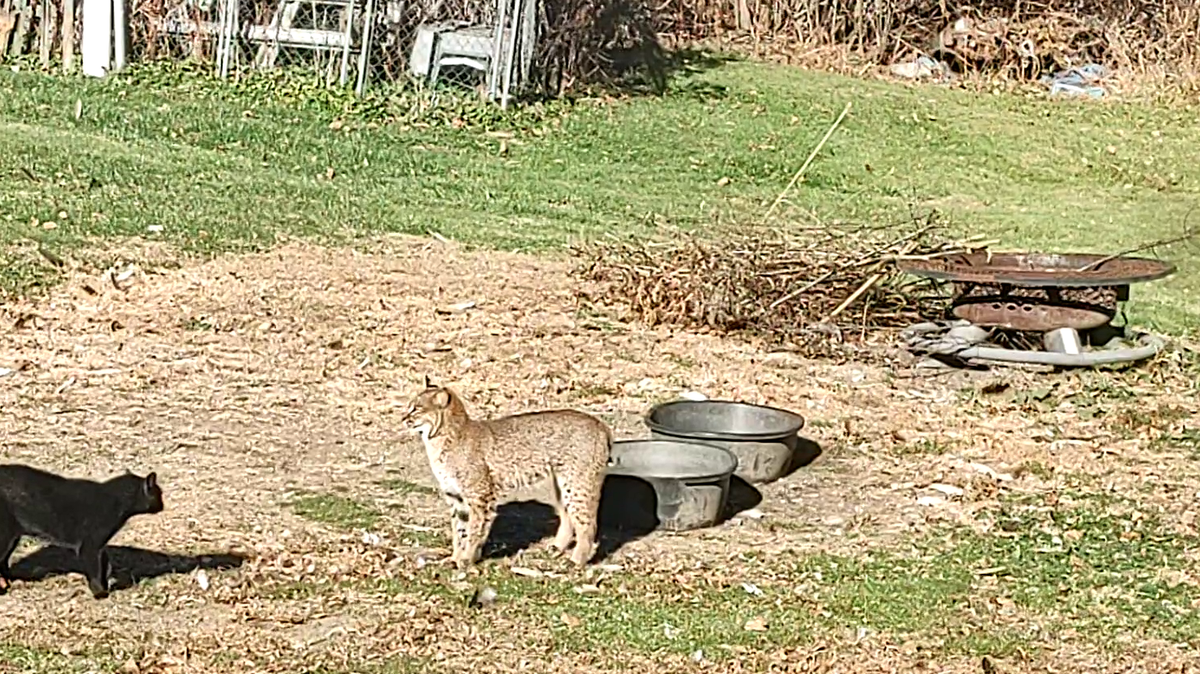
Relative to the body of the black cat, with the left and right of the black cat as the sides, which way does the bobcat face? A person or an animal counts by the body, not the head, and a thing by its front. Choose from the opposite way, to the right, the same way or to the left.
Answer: the opposite way

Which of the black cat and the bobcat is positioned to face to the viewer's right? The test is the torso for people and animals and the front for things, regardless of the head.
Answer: the black cat

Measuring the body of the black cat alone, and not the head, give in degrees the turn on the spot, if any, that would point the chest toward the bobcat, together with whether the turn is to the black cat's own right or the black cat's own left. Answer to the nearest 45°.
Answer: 0° — it already faces it

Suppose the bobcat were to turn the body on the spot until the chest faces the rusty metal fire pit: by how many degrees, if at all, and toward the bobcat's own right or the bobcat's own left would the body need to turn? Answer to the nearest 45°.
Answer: approximately 135° to the bobcat's own right

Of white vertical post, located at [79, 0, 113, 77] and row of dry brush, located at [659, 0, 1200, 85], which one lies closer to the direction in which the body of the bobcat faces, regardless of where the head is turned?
the white vertical post

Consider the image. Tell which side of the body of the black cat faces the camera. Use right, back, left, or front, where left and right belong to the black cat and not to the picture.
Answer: right

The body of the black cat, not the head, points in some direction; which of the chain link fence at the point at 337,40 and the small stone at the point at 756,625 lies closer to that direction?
the small stone

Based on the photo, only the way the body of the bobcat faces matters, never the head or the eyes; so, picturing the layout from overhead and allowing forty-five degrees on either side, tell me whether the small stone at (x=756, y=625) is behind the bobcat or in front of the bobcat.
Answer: behind

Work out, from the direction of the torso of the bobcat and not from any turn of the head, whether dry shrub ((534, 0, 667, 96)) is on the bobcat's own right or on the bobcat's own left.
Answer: on the bobcat's own right

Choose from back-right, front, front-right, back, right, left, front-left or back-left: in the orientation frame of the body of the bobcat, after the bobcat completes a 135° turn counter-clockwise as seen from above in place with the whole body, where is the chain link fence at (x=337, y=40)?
back-left

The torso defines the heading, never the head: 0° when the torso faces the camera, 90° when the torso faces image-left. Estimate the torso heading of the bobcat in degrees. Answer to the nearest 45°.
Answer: approximately 90°

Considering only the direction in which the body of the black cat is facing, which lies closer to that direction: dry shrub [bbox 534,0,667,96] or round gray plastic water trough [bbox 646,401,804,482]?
the round gray plastic water trough
